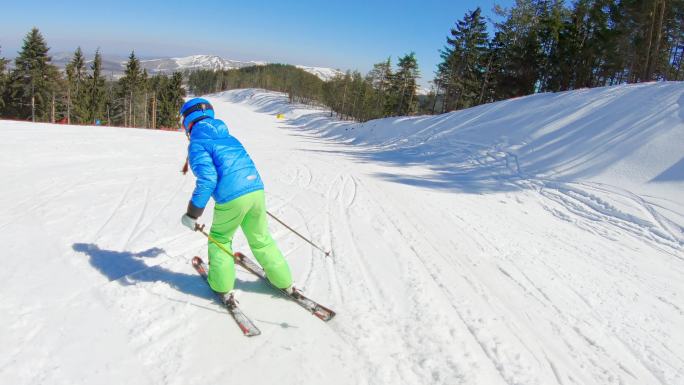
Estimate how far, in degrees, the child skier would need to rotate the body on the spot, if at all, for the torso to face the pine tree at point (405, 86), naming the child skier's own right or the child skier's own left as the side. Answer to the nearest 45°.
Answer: approximately 90° to the child skier's own right

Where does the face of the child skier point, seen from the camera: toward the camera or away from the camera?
away from the camera

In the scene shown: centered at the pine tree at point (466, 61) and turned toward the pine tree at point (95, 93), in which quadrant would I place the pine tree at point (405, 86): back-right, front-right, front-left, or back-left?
front-right

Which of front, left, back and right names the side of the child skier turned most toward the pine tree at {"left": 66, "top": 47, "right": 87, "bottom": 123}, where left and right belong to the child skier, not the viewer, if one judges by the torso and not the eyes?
front

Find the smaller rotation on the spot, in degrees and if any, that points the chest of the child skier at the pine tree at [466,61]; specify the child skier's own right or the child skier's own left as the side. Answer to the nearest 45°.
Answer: approximately 90° to the child skier's own right

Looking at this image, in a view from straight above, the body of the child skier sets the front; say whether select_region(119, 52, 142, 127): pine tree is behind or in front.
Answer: in front

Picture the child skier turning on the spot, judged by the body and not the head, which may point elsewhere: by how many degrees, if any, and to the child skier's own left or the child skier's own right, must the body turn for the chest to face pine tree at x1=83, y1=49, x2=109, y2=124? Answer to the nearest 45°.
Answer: approximately 45° to the child skier's own right

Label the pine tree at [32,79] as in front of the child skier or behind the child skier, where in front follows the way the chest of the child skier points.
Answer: in front

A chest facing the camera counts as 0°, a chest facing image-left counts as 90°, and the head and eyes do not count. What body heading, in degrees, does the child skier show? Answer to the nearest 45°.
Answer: approximately 135°
